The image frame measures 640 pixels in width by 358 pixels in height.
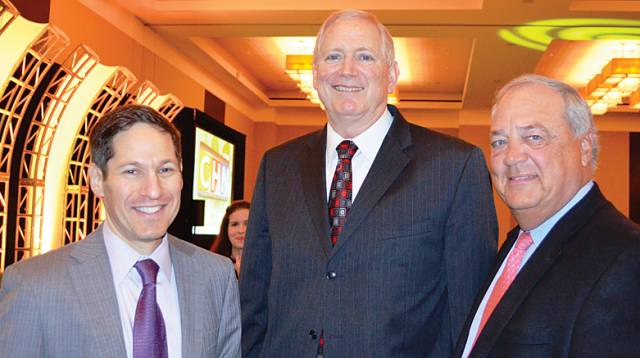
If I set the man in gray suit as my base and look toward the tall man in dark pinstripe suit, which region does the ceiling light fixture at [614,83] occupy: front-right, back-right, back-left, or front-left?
front-left

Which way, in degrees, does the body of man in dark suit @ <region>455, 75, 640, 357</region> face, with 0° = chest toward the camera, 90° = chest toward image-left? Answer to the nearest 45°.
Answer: approximately 45°

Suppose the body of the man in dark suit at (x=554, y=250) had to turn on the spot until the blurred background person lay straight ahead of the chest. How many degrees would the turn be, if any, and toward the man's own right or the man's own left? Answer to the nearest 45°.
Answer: approximately 90° to the man's own right

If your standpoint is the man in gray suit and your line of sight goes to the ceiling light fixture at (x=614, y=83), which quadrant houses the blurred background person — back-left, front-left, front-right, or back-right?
front-left

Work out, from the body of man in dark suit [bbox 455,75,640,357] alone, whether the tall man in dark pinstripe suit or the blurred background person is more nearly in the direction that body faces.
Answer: the tall man in dark pinstripe suit

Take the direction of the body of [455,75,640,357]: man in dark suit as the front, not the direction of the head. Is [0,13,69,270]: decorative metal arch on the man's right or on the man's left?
on the man's right

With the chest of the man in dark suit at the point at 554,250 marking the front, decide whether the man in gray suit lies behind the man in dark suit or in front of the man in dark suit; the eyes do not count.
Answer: in front

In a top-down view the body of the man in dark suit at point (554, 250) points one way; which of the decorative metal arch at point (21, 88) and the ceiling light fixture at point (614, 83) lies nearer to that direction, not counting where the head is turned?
the decorative metal arch

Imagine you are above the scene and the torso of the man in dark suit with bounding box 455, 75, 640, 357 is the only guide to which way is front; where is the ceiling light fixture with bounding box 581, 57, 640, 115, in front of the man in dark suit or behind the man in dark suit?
behind
